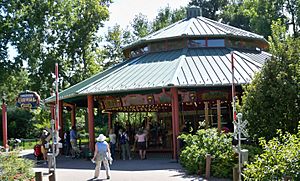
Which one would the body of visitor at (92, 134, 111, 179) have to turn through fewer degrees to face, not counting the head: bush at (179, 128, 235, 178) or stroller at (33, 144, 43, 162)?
the stroller

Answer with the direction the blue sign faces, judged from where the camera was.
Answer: facing the viewer

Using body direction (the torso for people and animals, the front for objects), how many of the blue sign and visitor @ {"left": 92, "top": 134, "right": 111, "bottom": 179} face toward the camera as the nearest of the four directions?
1

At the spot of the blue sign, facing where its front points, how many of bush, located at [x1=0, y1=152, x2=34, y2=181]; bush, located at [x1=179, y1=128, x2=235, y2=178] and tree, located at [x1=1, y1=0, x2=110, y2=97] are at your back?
1

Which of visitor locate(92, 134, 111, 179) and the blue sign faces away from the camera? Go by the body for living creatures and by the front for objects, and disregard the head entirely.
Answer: the visitor

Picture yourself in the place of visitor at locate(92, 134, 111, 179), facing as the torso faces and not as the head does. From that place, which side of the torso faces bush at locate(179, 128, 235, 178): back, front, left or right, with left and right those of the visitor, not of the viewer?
right

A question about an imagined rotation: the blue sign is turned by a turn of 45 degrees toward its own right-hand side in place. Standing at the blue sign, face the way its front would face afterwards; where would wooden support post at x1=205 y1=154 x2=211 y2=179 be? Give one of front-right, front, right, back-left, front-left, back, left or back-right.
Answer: left

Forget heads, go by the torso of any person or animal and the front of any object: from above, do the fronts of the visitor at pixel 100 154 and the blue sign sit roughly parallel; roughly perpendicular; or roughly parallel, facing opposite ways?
roughly parallel, facing opposite ways

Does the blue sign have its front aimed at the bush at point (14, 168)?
yes

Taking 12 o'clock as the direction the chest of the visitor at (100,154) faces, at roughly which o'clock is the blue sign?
The blue sign is roughly at 11 o'clock from the visitor.

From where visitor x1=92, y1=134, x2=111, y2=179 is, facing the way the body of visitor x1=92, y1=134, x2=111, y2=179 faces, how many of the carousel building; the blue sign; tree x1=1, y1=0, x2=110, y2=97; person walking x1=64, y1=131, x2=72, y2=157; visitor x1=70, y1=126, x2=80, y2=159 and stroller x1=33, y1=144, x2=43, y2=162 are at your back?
0

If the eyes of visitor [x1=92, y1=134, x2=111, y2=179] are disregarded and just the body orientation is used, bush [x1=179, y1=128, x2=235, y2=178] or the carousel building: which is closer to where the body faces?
the carousel building

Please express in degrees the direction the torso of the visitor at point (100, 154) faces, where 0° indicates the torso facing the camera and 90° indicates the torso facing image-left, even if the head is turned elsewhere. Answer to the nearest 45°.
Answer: approximately 180°
